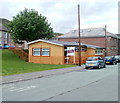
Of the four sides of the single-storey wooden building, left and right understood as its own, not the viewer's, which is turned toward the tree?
back

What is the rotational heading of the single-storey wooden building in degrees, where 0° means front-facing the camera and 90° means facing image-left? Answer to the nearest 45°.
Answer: approximately 315°
